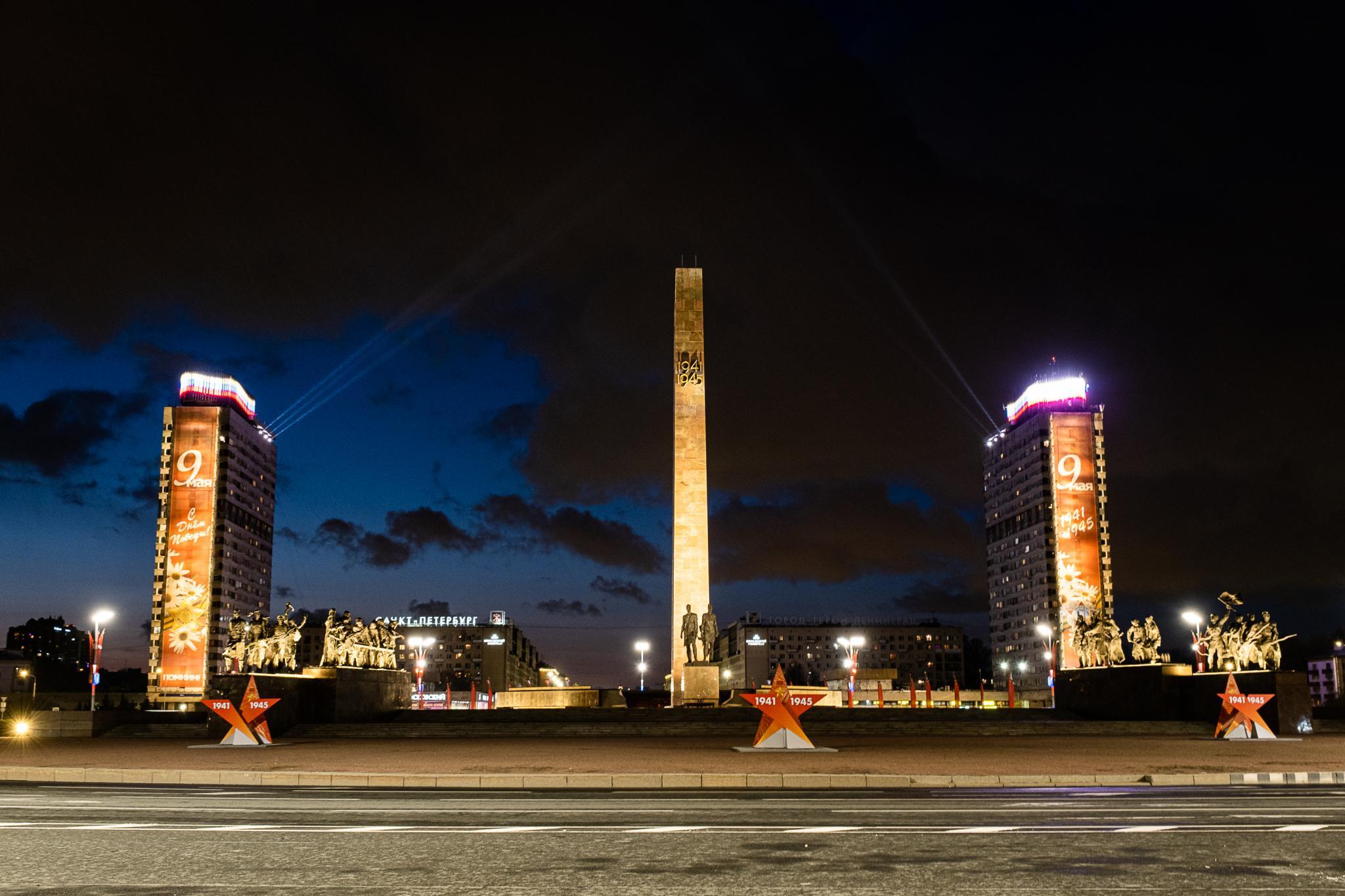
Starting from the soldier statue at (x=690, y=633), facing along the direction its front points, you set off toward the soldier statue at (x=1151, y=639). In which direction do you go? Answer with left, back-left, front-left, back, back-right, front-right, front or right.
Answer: front-left

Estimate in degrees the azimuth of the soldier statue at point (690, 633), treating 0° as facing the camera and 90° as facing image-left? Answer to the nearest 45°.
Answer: approximately 0°

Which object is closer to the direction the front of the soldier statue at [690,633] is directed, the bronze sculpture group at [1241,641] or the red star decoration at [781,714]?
the red star decoration

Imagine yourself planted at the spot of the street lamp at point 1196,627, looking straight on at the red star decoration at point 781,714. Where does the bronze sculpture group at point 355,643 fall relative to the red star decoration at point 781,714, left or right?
right

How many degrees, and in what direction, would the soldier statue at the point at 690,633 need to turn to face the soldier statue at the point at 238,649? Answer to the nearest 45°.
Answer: approximately 45° to its right

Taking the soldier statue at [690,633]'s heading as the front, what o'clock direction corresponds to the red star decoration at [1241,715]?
The red star decoration is roughly at 11 o'clock from the soldier statue.

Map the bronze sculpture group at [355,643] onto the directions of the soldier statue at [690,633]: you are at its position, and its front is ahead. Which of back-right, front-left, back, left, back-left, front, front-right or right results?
front-right

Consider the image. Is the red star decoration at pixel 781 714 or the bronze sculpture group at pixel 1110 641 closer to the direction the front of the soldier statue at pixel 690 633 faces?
the red star decoration

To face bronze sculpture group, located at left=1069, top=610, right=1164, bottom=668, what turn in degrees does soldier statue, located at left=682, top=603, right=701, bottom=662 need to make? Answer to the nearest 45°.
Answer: approximately 45° to its left

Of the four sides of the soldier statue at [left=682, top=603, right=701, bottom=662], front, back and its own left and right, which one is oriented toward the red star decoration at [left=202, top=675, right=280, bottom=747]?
front

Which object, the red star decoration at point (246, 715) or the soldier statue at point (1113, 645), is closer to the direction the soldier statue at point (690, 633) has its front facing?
the red star decoration

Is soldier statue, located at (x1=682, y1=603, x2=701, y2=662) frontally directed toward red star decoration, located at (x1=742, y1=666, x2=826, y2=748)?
yes

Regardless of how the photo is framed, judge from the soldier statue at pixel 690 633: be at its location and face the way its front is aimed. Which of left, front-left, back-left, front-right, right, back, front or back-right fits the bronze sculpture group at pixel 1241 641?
front-left
